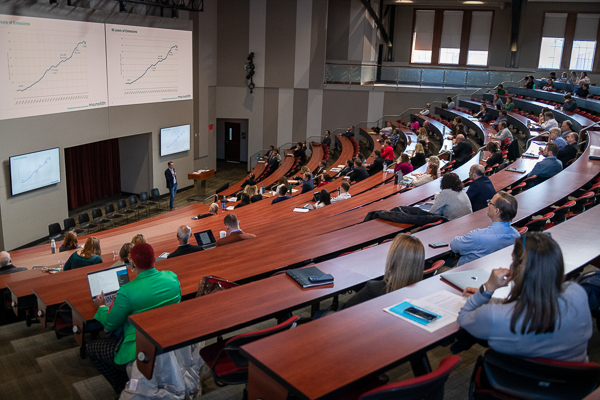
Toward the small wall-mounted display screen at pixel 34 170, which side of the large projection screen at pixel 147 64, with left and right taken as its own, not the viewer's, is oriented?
right

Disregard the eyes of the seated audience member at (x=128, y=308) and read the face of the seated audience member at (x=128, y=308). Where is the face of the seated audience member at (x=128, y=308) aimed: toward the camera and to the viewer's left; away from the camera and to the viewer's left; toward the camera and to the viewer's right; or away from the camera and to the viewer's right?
away from the camera and to the viewer's left

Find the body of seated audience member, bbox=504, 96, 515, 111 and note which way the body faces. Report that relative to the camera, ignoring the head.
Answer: to the viewer's left

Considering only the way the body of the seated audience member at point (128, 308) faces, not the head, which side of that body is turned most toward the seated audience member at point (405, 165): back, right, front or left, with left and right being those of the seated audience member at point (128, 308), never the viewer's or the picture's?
right

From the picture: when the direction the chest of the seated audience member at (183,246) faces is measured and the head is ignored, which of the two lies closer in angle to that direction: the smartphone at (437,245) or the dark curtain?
the dark curtain

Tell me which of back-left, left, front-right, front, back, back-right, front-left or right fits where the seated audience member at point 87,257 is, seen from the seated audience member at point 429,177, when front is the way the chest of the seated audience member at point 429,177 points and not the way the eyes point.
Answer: front-left

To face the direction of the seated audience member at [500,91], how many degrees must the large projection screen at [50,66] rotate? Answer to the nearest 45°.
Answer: approximately 45° to its left

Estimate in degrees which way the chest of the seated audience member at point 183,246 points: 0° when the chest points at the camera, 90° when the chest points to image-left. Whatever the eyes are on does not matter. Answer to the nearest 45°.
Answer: approximately 135°

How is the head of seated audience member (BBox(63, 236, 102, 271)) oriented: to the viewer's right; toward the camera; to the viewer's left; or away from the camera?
away from the camera

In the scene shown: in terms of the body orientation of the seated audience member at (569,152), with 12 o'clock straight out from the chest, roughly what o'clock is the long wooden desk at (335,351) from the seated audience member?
The long wooden desk is roughly at 9 o'clock from the seated audience member.

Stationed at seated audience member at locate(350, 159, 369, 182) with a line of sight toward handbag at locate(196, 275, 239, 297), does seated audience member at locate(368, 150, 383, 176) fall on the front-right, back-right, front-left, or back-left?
back-left

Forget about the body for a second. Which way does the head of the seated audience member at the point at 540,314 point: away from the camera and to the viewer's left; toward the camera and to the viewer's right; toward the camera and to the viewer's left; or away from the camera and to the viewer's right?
away from the camera and to the viewer's left

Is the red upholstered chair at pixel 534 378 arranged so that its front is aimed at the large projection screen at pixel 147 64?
yes

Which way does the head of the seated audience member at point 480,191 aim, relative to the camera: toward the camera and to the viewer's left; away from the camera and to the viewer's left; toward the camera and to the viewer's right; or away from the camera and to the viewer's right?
away from the camera and to the viewer's left

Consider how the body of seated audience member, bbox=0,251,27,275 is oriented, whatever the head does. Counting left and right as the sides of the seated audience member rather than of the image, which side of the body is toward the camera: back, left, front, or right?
back

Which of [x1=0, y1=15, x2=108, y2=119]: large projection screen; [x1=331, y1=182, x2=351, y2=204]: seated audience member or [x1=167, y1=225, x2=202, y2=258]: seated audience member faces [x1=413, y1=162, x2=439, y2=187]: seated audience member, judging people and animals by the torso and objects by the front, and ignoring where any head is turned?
the large projection screen

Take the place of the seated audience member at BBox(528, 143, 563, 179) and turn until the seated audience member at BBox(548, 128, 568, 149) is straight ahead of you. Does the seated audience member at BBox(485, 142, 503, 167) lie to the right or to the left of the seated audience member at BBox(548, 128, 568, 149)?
left
